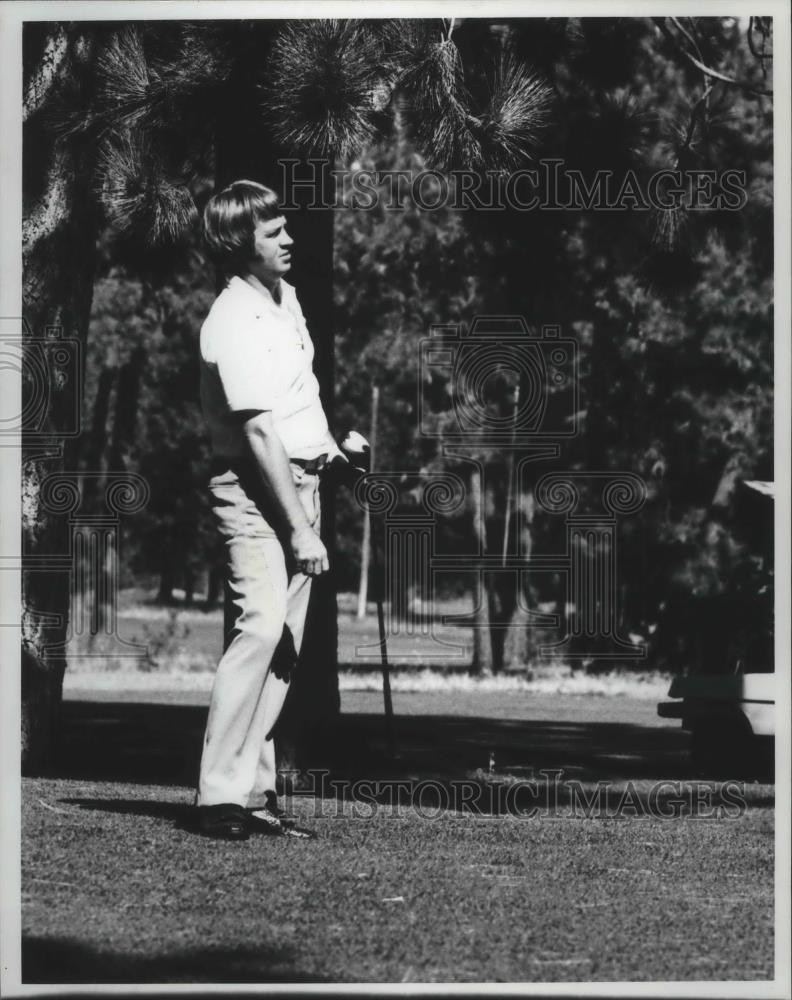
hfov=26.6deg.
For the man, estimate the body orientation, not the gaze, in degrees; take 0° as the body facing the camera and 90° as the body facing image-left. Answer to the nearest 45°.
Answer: approximately 270°

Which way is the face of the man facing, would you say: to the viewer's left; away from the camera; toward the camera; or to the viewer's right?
to the viewer's right

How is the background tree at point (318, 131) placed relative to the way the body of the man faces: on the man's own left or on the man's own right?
on the man's own left
